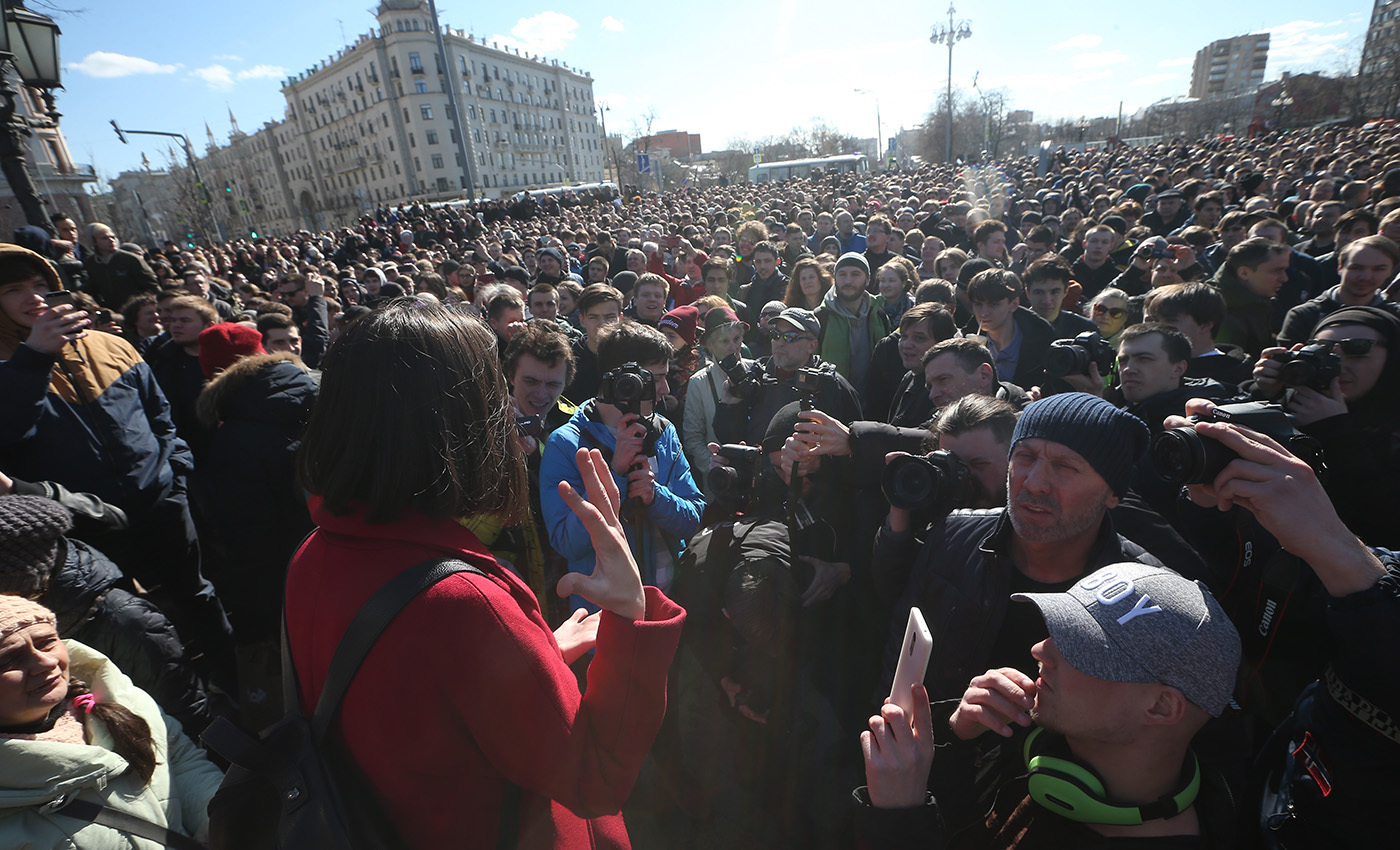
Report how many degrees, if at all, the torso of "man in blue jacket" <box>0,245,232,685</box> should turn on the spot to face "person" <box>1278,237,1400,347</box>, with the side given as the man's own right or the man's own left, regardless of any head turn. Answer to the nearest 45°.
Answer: approximately 45° to the man's own left

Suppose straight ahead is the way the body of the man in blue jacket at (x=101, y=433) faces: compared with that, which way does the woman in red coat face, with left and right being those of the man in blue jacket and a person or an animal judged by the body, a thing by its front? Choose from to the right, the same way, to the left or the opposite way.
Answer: to the left

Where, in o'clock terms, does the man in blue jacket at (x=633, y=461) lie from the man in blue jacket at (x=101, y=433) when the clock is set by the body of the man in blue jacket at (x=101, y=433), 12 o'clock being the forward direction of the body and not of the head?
the man in blue jacket at (x=633, y=461) is roughly at 11 o'clock from the man in blue jacket at (x=101, y=433).

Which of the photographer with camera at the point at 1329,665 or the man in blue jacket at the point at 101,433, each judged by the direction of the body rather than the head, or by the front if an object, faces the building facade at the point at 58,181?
the photographer with camera

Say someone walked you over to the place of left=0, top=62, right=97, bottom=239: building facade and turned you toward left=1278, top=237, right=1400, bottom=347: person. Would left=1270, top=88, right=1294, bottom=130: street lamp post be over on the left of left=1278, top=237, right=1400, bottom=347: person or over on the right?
left

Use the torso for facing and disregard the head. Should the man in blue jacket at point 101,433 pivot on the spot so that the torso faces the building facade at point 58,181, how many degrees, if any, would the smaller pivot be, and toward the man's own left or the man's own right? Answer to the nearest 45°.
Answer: approximately 180°

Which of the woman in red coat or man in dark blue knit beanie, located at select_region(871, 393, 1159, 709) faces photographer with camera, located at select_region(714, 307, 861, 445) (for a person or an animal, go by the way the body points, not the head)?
the woman in red coat

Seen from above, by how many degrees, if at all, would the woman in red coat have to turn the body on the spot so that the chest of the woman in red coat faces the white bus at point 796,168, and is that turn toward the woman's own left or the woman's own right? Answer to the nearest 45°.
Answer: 0° — they already face it

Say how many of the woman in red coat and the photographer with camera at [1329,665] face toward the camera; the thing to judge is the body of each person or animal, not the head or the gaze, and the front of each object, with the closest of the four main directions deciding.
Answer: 0

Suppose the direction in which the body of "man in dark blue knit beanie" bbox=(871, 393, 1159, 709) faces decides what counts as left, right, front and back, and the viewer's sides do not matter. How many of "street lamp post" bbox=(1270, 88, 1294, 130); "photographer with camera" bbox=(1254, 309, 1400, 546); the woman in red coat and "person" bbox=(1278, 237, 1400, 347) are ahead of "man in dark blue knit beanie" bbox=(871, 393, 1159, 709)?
1

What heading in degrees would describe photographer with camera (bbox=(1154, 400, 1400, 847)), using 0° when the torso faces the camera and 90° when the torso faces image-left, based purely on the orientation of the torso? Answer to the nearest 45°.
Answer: approximately 90°

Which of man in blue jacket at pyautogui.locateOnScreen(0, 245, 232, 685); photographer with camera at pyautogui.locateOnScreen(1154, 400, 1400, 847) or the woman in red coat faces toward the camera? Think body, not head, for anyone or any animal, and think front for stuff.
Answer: the man in blue jacket

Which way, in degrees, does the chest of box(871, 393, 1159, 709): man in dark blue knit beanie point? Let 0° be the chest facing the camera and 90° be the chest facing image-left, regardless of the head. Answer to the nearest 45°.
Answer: approximately 45°

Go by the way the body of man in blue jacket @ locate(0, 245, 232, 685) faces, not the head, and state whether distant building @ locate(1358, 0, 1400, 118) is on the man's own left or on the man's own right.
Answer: on the man's own left
